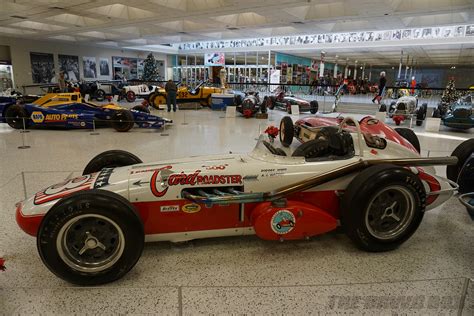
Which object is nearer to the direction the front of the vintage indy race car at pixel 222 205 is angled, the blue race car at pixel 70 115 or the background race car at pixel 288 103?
the blue race car

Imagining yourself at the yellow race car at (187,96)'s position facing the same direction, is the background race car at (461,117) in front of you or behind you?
behind

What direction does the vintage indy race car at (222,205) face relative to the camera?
to the viewer's left

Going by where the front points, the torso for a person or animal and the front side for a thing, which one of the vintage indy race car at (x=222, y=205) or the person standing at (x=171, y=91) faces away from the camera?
the person standing

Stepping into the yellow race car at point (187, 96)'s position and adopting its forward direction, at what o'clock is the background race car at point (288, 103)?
The background race car is roughly at 7 o'clock from the yellow race car.

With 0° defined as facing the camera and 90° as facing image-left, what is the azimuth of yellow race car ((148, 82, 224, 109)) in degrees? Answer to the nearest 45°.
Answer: approximately 90°

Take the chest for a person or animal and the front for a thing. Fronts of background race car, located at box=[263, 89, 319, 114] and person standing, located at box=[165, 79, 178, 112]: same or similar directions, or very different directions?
very different directions

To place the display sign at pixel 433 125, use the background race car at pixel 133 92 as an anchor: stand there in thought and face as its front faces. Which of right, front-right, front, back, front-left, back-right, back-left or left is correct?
left

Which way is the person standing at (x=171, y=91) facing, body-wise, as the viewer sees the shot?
away from the camera
